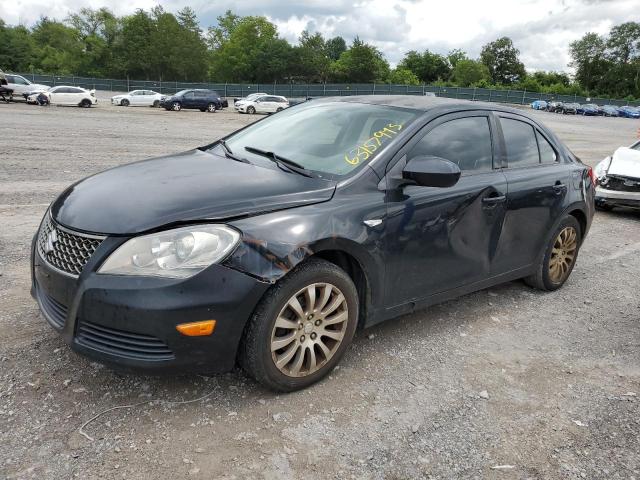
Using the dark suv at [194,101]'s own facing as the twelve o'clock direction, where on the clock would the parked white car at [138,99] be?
The parked white car is roughly at 1 o'clock from the dark suv.

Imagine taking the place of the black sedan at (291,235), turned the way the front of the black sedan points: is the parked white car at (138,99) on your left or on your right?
on your right

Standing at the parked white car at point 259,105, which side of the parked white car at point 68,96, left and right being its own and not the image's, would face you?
back

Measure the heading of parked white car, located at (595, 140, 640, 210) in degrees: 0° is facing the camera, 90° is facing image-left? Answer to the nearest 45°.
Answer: approximately 45°

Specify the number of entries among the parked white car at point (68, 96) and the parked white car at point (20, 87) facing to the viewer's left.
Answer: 1

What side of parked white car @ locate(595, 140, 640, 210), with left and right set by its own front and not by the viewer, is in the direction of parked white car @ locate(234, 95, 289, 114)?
right

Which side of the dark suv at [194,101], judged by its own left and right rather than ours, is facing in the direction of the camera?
left

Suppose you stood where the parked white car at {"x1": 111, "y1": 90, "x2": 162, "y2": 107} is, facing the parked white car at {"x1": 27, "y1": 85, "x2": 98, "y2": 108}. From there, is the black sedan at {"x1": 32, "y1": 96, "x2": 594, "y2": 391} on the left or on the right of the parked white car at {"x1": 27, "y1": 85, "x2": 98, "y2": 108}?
left

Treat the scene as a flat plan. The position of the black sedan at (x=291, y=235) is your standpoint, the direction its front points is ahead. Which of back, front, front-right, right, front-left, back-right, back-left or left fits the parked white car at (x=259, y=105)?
back-right

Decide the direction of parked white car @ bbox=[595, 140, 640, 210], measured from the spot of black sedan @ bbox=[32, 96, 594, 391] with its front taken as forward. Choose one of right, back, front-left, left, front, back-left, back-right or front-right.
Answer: back

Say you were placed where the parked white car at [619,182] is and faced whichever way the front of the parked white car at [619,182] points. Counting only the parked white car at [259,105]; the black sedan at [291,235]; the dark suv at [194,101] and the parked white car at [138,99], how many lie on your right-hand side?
3

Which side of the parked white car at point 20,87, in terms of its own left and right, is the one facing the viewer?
right

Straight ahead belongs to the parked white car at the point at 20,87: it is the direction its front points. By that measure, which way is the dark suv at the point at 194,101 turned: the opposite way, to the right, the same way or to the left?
the opposite way
